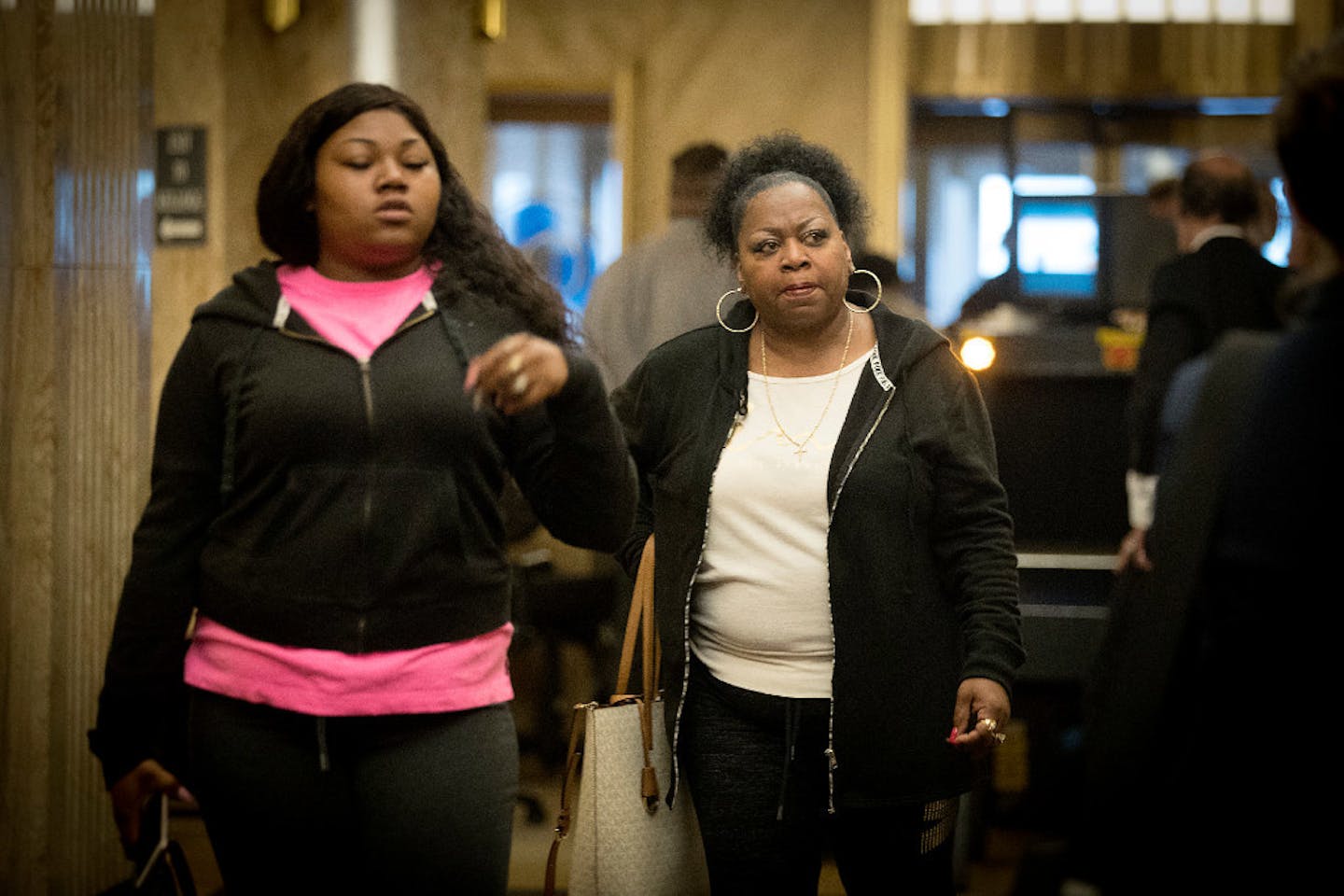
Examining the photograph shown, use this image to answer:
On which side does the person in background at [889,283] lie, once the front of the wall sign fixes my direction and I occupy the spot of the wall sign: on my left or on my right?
on my left

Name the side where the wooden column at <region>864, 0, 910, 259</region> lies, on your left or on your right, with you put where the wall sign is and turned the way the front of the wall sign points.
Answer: on your left

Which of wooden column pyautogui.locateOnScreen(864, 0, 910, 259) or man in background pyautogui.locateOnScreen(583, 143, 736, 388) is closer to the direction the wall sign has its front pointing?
the man in background

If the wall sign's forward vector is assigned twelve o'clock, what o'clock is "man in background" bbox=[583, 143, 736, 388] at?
The man in background is roughly at 10 o'clock from the wall sign.

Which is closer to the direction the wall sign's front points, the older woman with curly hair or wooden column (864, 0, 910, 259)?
the older woman with curly hair

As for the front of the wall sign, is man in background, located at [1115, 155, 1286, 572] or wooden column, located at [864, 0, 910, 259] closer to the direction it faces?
the man in background

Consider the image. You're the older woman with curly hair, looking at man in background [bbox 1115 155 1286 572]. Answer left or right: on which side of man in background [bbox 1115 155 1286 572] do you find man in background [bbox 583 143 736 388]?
left

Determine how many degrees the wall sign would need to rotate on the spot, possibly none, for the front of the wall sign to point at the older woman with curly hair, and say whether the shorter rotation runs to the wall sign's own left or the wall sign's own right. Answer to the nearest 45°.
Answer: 0° — it already faces them

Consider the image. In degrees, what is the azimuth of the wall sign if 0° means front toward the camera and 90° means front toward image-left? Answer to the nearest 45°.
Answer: approximately 0°
